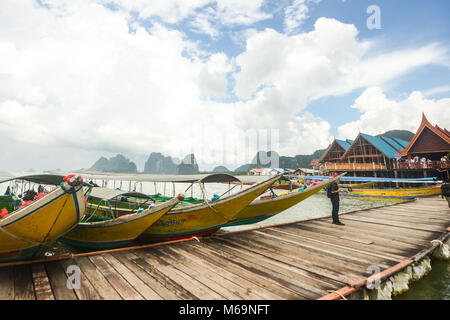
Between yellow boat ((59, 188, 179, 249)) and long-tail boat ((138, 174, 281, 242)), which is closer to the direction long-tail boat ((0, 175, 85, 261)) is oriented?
the long-tail boat

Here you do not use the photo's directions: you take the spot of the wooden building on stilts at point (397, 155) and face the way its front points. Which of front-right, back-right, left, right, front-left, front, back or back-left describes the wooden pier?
front-left

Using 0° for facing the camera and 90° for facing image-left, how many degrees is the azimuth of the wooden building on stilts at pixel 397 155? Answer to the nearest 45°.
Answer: approximately 45°

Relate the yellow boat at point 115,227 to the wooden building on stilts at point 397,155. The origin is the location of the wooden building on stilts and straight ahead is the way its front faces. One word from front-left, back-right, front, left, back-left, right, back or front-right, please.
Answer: front-left
